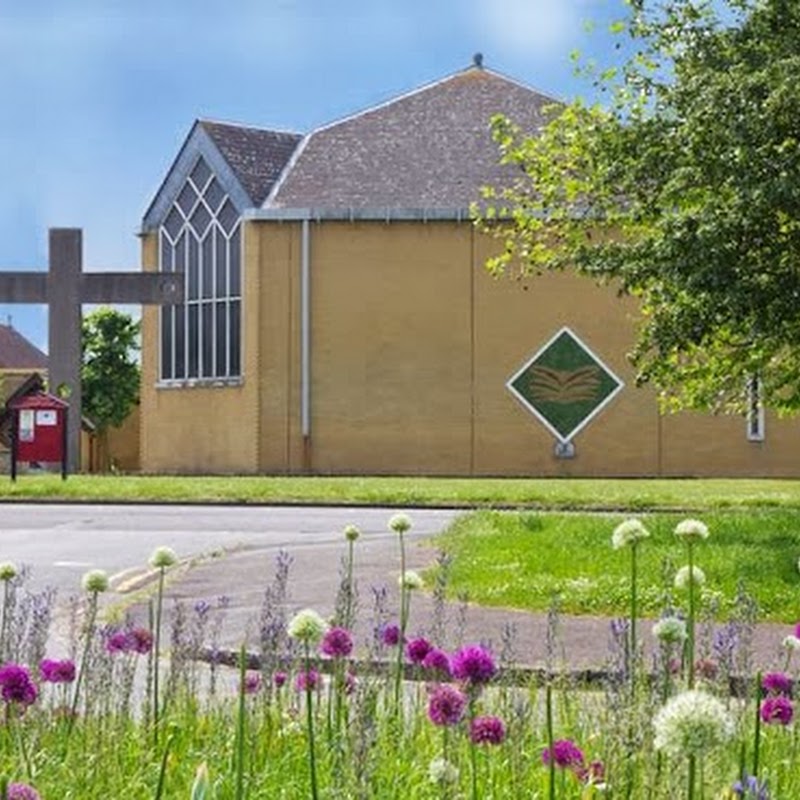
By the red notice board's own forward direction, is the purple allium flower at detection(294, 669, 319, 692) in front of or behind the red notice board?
in front

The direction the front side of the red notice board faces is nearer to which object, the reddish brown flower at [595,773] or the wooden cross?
the reddish brown flower

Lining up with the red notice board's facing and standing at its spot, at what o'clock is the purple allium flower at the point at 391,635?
The purple allium flower is roughly at 12 o'clock from the red notice board.

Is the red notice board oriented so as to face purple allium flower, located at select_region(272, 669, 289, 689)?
yes

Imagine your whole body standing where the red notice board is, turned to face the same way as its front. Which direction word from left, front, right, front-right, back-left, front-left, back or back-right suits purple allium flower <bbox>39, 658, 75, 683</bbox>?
front

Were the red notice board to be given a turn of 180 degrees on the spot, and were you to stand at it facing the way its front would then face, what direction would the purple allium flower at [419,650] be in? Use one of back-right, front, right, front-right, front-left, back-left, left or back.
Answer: back

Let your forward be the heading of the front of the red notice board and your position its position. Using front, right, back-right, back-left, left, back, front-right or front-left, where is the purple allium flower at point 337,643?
front

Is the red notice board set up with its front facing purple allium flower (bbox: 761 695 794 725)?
yes

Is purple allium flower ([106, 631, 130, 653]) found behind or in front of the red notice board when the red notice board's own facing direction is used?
in front

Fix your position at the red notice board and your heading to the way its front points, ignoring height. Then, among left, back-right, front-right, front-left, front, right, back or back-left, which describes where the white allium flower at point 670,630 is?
front

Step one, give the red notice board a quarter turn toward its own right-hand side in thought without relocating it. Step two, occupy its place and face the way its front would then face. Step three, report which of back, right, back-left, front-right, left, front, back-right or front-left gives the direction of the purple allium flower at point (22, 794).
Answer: left

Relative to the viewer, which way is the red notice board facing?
toward the camera

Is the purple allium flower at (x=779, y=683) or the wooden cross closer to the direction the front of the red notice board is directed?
the purple allium flower

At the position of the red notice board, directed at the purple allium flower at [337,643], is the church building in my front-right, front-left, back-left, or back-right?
back-left

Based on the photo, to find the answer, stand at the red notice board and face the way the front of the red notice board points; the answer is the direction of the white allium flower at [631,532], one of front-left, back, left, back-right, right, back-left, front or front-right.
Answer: front

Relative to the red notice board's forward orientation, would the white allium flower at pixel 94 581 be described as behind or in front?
in front

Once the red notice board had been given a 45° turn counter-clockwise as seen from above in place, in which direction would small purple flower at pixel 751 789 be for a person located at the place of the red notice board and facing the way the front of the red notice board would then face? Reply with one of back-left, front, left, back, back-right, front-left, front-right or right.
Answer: front-right

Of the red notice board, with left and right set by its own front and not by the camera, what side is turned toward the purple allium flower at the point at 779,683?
front
